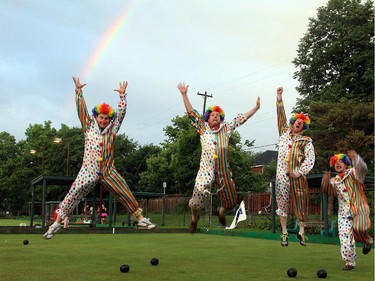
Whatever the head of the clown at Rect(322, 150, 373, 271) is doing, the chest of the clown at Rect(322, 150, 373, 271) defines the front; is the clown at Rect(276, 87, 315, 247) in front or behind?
in front

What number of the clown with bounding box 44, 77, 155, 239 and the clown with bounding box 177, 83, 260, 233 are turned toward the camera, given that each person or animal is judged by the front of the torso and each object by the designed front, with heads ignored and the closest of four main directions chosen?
2

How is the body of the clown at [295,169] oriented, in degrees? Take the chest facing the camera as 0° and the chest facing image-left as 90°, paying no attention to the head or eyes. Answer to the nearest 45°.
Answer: approximately 0°

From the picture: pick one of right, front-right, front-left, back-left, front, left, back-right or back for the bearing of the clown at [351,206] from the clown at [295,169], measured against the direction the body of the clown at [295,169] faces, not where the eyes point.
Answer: left

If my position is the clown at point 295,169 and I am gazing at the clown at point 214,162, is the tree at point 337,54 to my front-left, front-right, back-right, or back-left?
back-right

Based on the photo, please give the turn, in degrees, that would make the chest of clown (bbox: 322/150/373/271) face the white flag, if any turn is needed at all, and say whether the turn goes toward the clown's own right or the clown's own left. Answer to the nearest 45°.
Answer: approximately 135° to the clown's own right

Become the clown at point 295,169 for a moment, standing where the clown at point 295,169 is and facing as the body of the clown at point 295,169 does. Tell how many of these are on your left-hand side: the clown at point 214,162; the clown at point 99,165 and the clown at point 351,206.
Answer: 1

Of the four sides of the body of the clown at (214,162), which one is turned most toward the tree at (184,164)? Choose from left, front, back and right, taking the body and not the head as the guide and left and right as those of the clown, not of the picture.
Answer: back

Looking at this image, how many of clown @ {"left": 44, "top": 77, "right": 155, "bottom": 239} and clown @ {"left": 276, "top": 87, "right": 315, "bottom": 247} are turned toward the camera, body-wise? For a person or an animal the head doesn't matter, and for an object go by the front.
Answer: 2

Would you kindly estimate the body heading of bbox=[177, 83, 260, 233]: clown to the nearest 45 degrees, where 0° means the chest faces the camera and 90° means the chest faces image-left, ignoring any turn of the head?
approximately 0°

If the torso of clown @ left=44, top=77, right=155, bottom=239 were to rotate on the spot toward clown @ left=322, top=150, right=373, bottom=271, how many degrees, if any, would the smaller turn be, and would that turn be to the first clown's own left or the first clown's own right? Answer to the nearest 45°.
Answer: approximately 90° to the first clown's own left

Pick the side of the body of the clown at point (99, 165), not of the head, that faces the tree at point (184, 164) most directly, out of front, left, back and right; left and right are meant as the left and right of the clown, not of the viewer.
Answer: back
